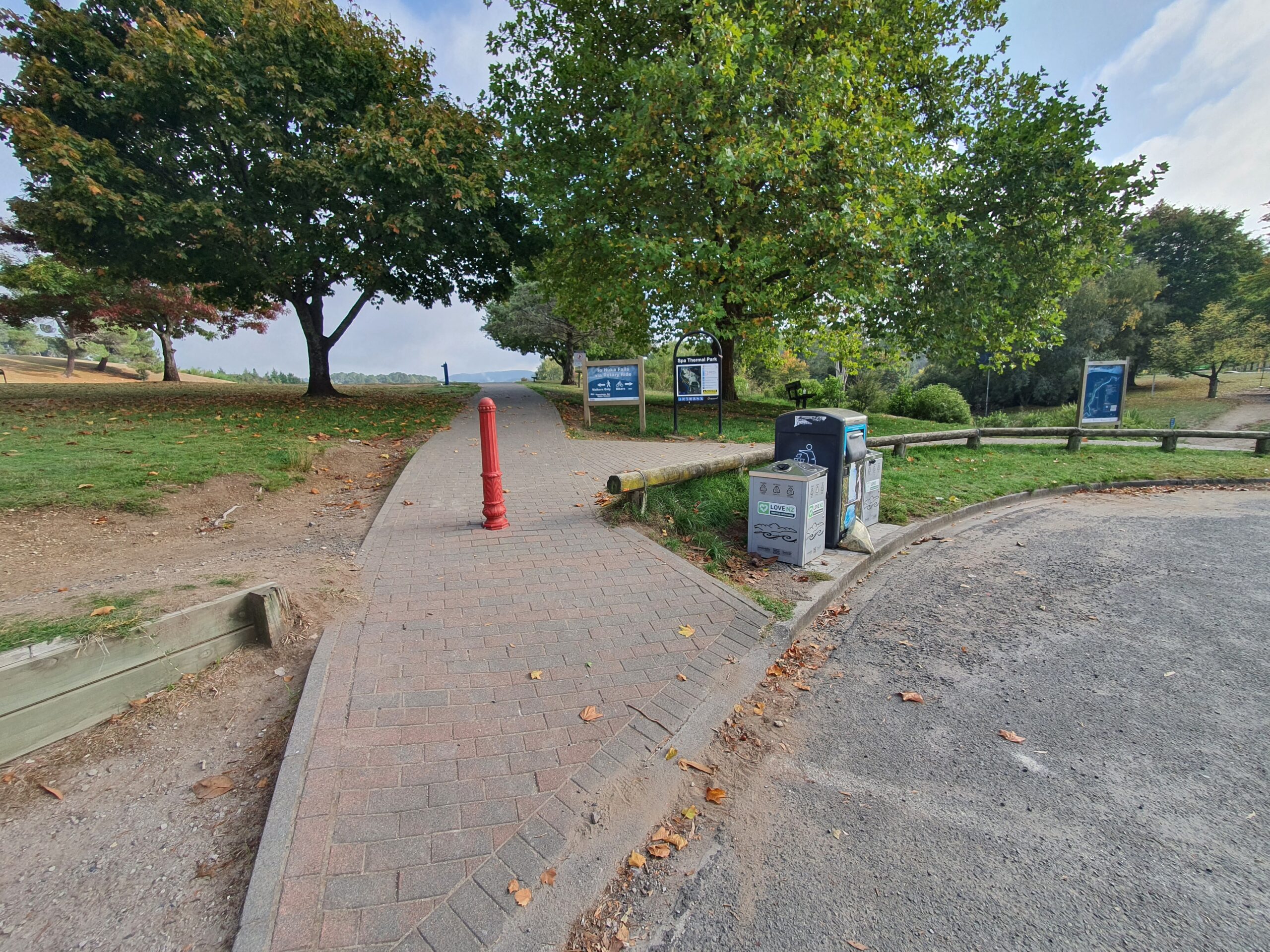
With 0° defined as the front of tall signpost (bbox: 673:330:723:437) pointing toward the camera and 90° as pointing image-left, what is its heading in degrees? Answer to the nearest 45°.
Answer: approximately 0°

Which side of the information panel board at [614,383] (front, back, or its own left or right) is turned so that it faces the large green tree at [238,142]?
right

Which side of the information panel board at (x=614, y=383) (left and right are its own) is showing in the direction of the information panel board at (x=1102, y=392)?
left

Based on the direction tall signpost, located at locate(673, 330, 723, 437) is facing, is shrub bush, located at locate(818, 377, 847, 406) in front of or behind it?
behind

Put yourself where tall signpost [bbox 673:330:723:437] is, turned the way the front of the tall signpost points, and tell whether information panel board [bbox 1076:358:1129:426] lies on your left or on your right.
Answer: on your left

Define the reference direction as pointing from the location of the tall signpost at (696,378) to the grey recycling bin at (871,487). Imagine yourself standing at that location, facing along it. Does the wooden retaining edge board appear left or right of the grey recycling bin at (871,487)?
right

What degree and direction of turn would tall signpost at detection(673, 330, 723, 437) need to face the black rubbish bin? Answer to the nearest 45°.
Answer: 0° — it already faces it

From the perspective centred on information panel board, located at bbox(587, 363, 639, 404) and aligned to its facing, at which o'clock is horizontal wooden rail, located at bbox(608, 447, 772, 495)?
The horizontal wooden rail is roughly at 12 o'clock from the information panel board.

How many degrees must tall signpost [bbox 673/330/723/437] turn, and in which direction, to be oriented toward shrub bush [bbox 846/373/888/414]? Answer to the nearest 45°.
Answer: approximately 135° to its left

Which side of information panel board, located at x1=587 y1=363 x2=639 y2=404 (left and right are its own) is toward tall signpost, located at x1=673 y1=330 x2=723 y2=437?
left

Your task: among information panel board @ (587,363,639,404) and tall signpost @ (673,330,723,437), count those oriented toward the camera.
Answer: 2
